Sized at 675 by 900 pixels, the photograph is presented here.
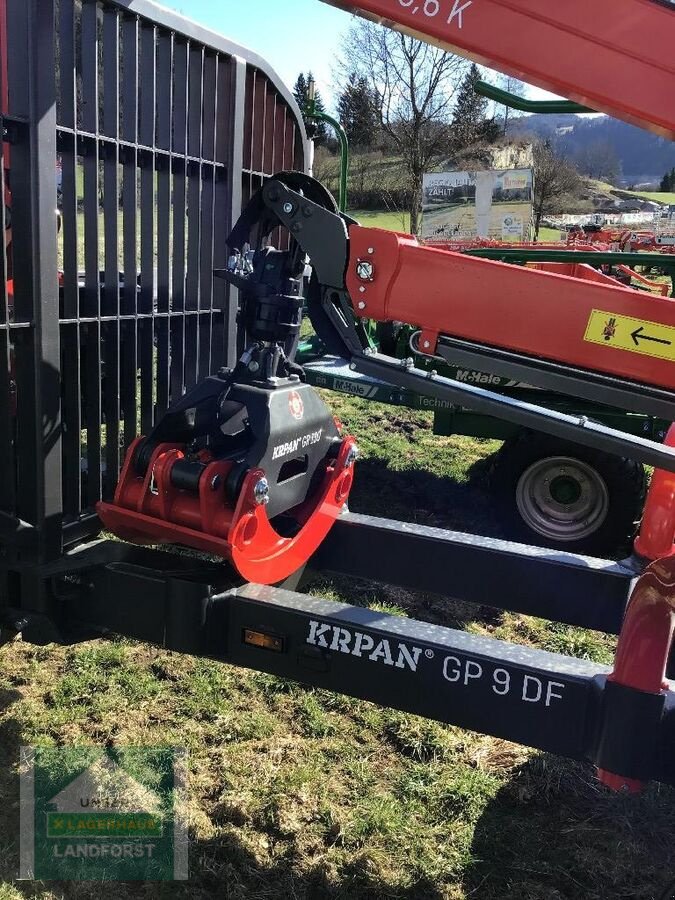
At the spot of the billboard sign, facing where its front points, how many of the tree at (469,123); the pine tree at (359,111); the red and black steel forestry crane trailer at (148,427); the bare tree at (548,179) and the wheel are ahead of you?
2

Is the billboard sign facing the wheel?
yes

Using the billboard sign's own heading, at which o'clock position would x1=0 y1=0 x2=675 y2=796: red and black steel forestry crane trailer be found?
The red and black steel forestry crane trailer is roughly at 12 o'clock from the billboard sign.

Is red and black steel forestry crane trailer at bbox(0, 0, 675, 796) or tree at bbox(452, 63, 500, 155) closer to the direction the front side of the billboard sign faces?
the red and black steel forestry crane trailer

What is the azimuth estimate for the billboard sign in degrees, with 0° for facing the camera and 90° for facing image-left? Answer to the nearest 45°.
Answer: approximately 0°

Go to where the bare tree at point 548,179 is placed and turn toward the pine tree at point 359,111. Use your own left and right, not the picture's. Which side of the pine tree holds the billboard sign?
left

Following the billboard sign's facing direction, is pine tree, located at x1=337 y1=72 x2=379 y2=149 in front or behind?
behind

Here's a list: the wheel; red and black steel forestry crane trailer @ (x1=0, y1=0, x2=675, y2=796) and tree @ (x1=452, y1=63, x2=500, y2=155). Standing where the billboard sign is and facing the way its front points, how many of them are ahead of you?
2

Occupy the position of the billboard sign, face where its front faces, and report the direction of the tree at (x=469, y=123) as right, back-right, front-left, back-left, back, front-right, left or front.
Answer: back
